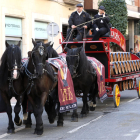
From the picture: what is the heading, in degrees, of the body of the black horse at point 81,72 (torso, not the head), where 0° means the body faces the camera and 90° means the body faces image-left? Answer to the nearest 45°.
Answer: approximately 45°

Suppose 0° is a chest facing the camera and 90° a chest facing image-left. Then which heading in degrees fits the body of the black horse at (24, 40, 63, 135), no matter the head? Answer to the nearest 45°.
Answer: approximately 45°

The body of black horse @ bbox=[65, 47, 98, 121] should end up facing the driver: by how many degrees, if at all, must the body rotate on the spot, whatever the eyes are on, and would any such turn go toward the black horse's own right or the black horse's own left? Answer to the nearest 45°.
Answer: approximately 135° to the black horse's own right

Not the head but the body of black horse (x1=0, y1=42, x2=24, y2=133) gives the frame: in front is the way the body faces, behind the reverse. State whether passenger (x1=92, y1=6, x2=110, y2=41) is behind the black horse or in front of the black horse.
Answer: behind

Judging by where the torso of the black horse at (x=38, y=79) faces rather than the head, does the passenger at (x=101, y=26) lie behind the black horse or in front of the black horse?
behind

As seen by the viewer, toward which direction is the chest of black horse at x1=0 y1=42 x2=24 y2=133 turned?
toward the camera

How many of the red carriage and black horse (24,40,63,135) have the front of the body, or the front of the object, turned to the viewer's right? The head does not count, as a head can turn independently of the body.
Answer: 0

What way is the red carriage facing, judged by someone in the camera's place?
facing the viewer and to the left of the viewer

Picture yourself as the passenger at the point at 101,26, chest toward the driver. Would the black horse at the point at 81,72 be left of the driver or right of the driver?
left
